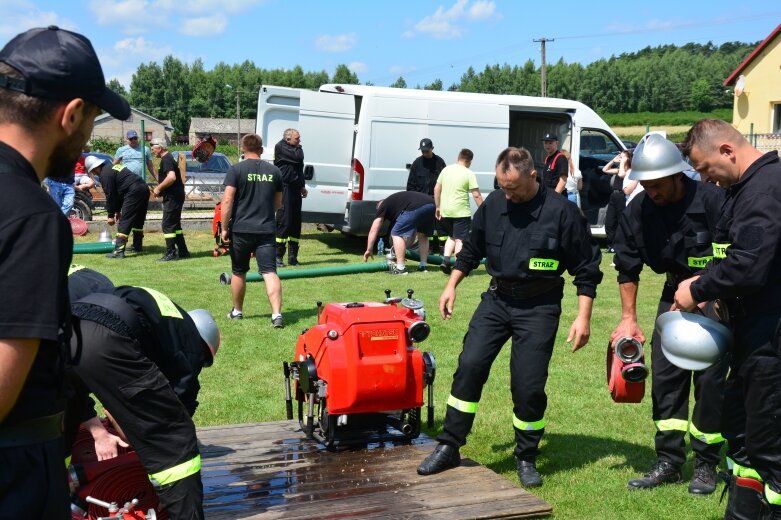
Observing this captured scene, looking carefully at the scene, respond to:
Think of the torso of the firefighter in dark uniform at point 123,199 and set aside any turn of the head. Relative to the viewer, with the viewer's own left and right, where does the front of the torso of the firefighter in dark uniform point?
facing to the left of the viewer

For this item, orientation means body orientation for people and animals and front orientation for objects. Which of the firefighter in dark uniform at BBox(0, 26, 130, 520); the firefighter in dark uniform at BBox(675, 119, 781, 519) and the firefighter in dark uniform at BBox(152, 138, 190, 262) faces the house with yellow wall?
the firefighter in dark uniform at BBox(0, 26, 130, 520)

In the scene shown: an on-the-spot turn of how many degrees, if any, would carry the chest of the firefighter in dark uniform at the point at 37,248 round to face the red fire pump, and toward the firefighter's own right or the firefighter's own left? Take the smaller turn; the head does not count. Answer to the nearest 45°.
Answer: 0° — they already face it

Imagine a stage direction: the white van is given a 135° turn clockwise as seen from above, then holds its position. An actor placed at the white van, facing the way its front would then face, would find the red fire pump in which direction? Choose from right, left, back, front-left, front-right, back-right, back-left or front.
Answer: front

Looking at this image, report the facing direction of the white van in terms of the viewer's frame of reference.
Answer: facing away from the viewer and to the right of the viewer

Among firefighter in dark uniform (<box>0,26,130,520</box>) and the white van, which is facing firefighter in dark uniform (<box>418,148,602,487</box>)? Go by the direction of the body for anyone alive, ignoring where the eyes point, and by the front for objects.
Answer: firefighter in dark uniform (<box>0,26,130,520</box>)

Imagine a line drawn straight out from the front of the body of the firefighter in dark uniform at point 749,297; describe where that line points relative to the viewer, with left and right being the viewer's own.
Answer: facing to the left of the viewer

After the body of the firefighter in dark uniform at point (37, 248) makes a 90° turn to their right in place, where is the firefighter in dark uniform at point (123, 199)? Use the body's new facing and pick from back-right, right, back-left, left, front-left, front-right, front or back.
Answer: back-left

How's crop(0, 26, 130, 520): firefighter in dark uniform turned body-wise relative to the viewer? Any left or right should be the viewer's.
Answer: facing away from the viewer and to the right of the viewer

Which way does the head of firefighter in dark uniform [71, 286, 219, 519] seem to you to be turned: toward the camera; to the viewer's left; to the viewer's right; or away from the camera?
to the viewer's right

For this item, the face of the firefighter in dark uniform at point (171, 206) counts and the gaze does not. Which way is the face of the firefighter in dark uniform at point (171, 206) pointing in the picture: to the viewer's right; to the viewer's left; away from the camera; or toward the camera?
to the viewer's left

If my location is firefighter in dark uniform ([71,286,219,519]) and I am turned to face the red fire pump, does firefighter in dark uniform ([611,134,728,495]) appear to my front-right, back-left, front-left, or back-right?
front-right

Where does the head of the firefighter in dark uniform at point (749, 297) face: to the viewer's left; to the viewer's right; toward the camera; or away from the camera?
to the viewer's left
